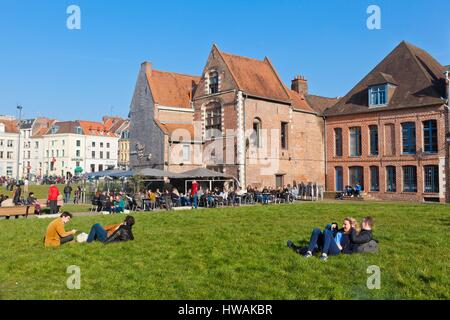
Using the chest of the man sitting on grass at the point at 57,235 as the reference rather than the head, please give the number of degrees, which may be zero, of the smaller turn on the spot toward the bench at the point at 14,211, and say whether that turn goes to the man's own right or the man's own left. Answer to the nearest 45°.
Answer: approximately 90° to the man's own left

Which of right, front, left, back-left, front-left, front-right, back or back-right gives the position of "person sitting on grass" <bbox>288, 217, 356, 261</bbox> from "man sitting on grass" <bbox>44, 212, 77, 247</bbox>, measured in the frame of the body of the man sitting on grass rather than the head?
front-right

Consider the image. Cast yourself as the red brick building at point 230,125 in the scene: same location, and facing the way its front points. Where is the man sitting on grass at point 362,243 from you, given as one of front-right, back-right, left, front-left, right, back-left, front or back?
front-left

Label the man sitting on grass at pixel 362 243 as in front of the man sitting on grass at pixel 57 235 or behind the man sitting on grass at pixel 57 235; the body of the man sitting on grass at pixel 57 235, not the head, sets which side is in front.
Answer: in front

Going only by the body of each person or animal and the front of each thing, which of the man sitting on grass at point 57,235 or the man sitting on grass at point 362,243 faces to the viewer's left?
the man sitting on grass at point 362,243

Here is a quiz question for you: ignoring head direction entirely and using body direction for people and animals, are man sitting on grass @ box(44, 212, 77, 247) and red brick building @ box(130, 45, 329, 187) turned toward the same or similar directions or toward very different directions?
very different directions

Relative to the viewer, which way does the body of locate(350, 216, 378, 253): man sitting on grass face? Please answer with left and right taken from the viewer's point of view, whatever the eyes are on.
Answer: facing to the left of the viewer

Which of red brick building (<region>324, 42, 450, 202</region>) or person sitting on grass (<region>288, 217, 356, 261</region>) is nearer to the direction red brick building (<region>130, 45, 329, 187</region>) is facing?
the person sitting on grass

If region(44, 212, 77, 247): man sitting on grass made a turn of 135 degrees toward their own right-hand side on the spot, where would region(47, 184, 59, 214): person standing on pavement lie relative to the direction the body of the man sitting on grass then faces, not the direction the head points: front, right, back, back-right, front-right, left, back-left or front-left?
back-right

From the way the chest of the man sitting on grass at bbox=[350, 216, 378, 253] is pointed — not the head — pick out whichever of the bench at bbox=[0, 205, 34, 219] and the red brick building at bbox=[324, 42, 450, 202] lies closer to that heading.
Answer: the bench

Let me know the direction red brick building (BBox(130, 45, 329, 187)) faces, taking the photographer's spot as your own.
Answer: facing the viewer and to the left of the viewer

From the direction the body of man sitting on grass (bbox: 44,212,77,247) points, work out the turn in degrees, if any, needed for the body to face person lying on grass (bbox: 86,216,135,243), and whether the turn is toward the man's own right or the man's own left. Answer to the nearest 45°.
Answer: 0° — they already face them

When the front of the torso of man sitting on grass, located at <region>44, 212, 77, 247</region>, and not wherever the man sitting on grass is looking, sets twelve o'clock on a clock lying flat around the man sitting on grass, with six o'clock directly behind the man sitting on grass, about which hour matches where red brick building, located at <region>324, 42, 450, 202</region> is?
The red brick building is roughly at 11 o'clock from the man sitting on grass.

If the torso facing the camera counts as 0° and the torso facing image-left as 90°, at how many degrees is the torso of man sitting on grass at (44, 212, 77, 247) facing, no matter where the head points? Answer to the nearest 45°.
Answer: approximately 270°

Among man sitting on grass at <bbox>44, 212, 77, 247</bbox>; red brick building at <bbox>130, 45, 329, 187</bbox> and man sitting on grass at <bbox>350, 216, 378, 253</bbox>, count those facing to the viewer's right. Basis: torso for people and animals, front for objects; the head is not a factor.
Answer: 1
